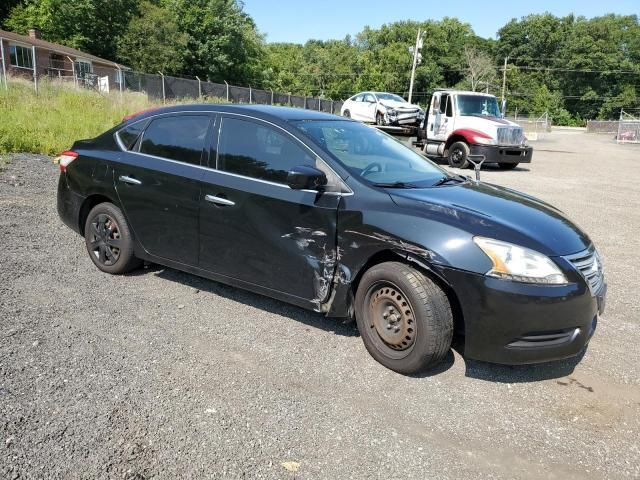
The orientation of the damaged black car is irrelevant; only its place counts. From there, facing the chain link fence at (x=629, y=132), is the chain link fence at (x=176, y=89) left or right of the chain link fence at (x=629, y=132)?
left

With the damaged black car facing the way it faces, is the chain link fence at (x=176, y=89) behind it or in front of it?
behind

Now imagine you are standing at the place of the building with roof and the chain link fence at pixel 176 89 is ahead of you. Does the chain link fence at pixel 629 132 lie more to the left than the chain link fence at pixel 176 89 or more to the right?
left

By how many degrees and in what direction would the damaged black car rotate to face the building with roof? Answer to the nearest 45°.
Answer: approximately 180°

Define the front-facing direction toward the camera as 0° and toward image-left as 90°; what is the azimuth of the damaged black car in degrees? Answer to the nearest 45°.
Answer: approximately 315°

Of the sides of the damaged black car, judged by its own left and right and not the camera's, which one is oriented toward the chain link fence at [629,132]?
left

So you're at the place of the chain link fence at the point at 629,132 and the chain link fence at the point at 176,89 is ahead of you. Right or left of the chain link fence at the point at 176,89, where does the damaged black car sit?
left
